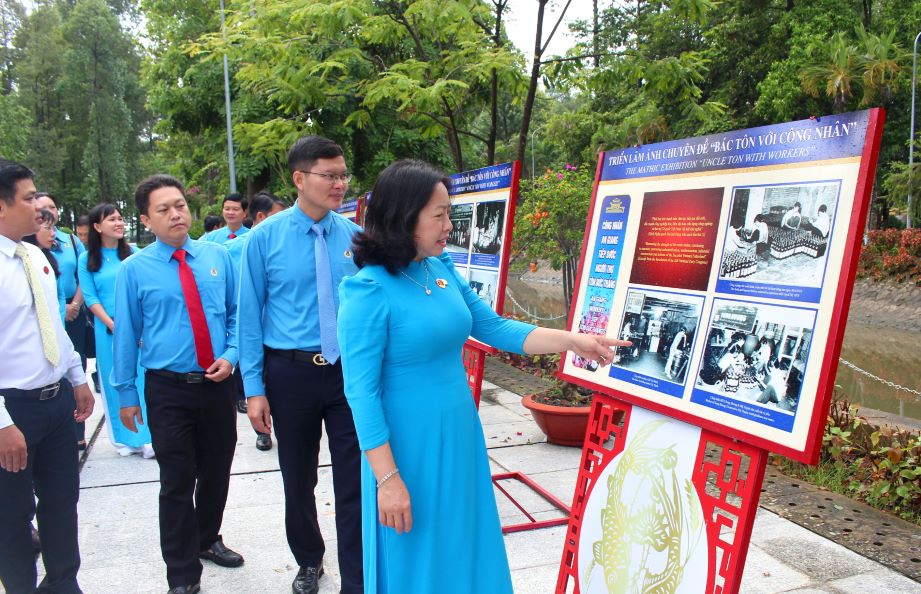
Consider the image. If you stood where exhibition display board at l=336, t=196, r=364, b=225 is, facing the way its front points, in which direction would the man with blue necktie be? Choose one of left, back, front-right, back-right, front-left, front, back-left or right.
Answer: front-left

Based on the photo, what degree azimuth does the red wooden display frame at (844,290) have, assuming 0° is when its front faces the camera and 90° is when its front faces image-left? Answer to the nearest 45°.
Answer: approximately 45°

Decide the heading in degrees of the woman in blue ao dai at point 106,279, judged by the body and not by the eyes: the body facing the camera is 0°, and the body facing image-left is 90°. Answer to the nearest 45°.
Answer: approximately 315°

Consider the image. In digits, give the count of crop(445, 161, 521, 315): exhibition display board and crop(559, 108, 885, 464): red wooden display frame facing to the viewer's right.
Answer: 0

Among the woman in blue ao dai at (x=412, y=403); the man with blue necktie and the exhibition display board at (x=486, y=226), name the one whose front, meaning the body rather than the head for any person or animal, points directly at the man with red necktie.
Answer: the exhibition display board

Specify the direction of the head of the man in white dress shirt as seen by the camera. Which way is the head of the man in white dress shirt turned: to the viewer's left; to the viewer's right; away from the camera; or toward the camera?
to the viewer's right

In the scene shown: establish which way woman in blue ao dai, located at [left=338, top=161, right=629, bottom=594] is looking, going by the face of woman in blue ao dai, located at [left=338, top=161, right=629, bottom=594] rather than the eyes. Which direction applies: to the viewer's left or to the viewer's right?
to the viewer's right

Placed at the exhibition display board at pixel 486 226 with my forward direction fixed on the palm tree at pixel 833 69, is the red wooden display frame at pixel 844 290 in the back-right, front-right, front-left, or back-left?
back-right
